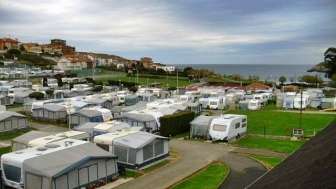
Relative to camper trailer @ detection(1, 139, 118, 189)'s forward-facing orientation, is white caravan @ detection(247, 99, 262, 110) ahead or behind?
behind

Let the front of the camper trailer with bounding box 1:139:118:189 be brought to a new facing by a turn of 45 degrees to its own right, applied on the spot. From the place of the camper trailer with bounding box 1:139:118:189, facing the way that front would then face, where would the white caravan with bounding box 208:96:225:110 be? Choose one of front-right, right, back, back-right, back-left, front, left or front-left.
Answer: back-right

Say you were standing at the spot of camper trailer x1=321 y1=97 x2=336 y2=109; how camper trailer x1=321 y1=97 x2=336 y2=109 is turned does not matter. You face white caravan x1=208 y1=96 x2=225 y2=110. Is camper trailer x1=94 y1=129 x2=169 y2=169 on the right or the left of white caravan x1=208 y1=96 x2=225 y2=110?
left

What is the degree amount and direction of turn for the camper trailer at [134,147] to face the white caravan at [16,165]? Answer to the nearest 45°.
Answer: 0° — it already faces it

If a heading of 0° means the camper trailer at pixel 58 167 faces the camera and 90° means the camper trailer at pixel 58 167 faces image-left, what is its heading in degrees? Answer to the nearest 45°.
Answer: approximately 45°

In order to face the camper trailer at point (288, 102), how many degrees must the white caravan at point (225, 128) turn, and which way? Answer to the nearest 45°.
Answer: approximately 135° to its right

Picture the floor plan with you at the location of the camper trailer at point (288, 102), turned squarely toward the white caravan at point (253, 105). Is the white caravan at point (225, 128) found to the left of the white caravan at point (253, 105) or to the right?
left

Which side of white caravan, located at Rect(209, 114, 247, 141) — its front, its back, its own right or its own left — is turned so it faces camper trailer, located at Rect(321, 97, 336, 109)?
back

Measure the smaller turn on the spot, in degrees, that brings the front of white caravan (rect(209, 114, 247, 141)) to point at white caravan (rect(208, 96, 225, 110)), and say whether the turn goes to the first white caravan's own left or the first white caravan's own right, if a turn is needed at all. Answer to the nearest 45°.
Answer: approximately 135° to the first white caravan's own right

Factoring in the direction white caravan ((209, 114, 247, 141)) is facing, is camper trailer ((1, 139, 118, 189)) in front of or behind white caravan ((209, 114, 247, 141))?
in front

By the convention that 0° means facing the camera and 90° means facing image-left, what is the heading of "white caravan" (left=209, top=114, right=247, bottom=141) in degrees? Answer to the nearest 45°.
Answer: approximately 45°

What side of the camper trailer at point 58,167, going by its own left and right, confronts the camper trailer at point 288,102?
back

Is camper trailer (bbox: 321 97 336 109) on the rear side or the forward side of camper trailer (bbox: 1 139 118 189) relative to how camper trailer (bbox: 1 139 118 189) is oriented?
on the rear side

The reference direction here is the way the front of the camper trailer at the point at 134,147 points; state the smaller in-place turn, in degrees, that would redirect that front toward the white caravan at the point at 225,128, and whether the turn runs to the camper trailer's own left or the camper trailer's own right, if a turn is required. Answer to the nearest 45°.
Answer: approximately 180°

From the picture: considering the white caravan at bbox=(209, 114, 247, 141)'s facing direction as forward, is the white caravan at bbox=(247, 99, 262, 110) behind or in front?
behind
